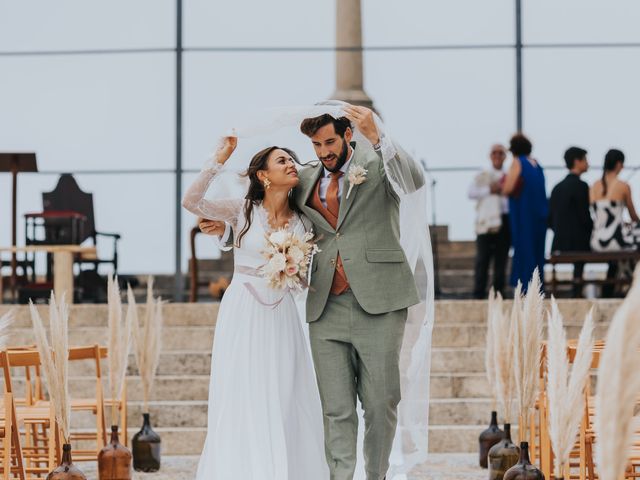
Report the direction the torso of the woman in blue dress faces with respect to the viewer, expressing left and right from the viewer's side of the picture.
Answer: facing away from the viewer and to the left of the viewer

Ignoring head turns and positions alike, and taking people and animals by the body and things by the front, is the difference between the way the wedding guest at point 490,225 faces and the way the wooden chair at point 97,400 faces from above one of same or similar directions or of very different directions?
very different directions

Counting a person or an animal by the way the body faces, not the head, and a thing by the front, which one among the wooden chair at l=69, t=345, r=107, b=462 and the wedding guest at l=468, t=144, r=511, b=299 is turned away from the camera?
the wooden chair

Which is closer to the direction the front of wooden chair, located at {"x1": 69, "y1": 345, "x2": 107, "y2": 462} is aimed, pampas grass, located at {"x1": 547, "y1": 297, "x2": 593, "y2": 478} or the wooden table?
the wooden table

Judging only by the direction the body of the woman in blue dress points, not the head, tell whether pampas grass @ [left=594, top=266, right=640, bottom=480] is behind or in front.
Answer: behind

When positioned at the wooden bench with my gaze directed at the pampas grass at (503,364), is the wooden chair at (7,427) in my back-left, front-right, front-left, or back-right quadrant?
front-right

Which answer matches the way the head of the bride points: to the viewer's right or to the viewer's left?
to the viewer's right

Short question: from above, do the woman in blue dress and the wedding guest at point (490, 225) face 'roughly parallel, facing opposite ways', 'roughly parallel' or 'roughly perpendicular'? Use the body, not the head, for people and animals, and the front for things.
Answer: roughly parallel, facing opposite ways

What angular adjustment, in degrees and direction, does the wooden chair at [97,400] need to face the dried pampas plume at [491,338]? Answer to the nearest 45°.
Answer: approximately 90° to its right

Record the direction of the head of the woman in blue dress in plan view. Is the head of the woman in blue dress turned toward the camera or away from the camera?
away from the camera

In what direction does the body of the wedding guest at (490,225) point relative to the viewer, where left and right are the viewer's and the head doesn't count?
facing the viewer and to the right of the viewer

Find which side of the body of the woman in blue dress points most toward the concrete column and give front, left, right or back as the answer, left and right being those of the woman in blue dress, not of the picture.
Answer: front

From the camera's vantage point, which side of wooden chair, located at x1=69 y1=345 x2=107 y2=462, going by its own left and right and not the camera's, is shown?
back

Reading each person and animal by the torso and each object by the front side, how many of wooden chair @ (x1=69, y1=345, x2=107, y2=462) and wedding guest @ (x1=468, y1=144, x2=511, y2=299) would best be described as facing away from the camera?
1
